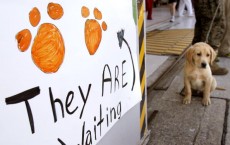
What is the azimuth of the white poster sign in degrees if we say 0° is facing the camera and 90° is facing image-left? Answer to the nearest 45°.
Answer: approximately 315°

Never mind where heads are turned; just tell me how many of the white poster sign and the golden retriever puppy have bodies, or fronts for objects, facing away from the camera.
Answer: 0

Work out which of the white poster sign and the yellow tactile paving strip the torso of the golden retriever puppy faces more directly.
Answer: the white poster sign

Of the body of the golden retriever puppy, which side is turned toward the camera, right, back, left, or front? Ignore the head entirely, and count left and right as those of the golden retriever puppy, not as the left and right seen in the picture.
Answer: front

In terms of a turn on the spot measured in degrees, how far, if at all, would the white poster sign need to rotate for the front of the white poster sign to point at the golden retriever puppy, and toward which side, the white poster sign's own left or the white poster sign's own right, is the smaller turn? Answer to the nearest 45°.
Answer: approximately 90° to the white poster sign's own left

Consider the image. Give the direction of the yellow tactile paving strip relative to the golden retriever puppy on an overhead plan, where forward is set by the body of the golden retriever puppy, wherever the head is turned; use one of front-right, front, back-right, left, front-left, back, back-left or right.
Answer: back

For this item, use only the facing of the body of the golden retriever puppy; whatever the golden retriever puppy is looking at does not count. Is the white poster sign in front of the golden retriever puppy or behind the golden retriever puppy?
in front
